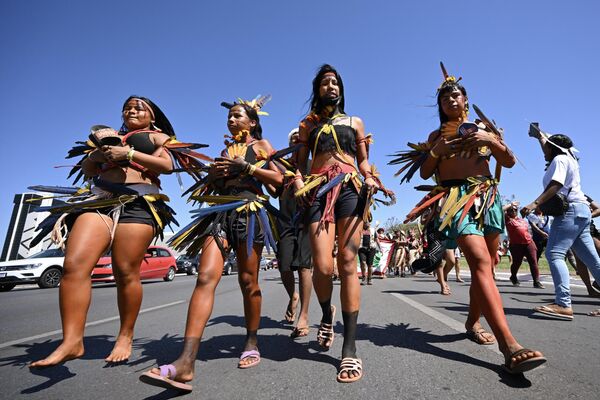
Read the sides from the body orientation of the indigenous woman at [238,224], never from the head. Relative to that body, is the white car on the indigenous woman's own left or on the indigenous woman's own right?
on the indigenous woman's own right

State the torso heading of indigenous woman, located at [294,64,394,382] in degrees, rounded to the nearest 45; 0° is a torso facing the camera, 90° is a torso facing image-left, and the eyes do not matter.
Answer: approximately 0°

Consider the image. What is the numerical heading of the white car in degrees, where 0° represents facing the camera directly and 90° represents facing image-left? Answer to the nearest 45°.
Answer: approximately 45°

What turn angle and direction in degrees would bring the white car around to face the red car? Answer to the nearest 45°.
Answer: approximately 135° to its left

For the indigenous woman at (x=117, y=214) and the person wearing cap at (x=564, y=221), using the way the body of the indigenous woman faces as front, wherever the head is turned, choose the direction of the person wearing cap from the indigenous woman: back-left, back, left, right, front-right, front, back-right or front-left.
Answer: back-left

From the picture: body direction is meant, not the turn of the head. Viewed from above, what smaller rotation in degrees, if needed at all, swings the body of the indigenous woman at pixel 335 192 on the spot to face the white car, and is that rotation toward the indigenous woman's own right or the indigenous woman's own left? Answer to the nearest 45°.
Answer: approximately 135° to the indigenous woman's own right

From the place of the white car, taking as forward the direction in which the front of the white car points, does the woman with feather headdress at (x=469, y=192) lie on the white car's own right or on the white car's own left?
on the white car's own left

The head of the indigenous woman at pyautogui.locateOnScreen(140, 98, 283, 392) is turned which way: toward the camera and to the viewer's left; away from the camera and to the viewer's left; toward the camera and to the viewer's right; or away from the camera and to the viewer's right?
toward the camera and to the viewer's left

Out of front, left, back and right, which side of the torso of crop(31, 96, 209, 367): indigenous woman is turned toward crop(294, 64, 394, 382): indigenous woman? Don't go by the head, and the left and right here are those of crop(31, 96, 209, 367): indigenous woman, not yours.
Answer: left

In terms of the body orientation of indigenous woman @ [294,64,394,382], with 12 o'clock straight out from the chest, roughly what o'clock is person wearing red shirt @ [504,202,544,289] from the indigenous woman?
The person wearing red shirt is roughly at 7 o'clock from the indigenous woman.

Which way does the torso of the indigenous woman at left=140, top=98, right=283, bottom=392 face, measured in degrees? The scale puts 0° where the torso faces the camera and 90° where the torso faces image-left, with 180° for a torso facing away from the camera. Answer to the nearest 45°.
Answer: approximately 45°
